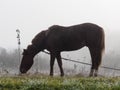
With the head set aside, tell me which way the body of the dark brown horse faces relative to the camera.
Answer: to the viewer's left
